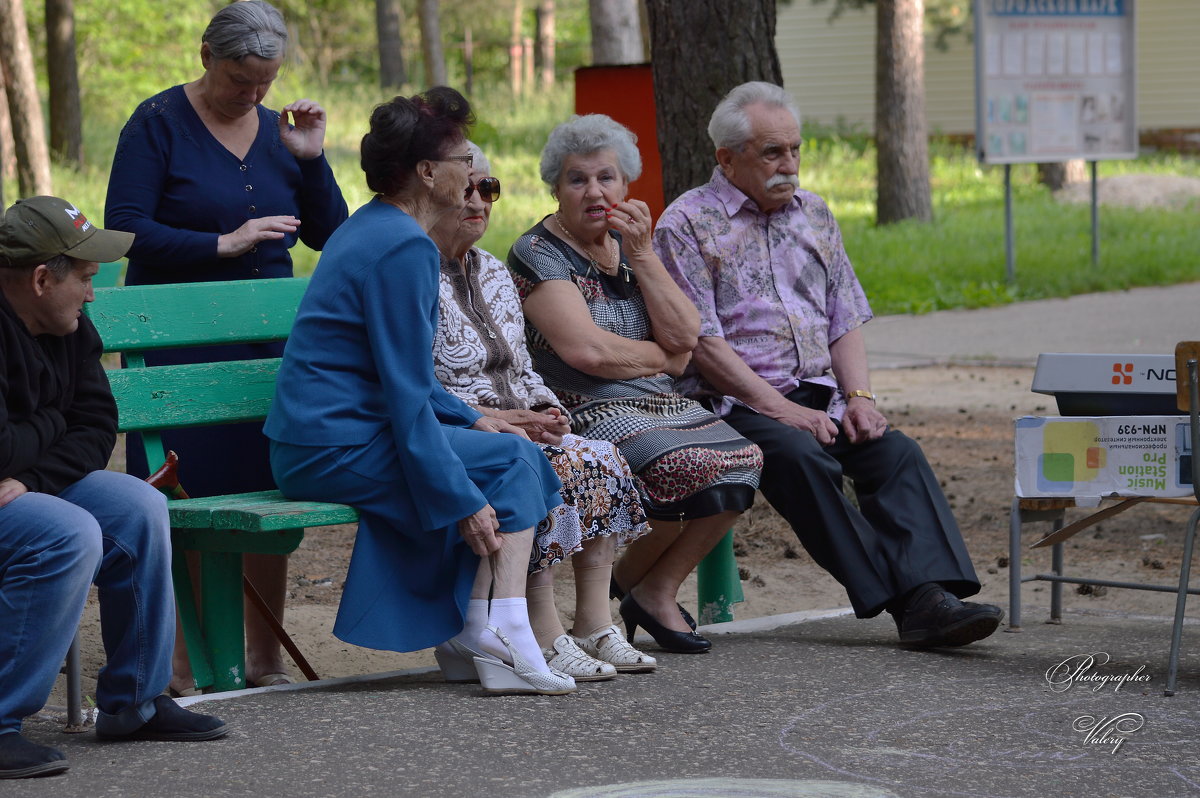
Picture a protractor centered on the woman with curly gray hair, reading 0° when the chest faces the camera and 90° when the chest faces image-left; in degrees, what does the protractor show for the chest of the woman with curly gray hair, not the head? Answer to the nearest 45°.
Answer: approximately 315°

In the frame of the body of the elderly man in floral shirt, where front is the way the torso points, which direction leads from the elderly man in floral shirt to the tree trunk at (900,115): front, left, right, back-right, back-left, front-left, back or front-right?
back-left

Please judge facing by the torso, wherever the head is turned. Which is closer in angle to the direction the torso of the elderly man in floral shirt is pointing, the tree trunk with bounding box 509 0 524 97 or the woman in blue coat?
the woman in blue coat

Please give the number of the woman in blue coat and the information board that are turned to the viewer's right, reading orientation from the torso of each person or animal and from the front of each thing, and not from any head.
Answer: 1

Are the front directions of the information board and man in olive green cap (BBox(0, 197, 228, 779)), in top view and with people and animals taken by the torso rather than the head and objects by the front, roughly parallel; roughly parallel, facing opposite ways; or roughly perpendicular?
roughly perpendicular

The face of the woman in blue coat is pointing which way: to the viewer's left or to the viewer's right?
to the viewer's right

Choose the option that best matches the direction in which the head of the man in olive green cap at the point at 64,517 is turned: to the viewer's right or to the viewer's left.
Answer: to the viewer's right

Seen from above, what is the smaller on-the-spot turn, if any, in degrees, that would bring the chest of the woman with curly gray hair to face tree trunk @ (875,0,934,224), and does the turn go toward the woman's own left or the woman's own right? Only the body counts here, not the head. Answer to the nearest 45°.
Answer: approximately 135° to the woman's own left

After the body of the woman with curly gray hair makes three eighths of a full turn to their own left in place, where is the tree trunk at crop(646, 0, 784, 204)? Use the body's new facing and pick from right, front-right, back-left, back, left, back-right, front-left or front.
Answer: front

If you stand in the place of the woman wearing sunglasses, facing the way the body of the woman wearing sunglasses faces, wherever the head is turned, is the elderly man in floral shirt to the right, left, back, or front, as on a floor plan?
left

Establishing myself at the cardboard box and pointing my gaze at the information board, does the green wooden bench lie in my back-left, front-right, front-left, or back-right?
back-left

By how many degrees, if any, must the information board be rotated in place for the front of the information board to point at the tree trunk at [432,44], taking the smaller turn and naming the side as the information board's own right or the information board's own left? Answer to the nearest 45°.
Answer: approximately 135° to the information board's own right
